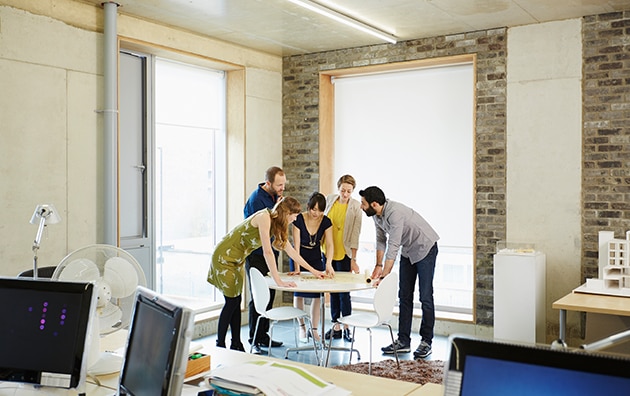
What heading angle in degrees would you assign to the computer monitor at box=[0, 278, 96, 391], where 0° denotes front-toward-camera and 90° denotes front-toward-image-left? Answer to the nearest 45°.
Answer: approximately 45°

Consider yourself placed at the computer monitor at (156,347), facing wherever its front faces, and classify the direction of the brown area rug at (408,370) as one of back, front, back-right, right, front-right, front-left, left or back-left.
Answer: back

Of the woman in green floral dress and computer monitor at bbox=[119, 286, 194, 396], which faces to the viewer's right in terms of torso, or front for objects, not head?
the woman in green floral dress

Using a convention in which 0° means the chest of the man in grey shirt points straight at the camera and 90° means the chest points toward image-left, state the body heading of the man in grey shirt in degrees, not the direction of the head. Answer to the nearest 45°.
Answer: approximately 90°

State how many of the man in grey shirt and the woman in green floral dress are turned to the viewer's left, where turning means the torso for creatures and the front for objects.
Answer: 1

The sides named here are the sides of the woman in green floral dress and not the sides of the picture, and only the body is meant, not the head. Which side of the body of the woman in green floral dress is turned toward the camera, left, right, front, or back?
right

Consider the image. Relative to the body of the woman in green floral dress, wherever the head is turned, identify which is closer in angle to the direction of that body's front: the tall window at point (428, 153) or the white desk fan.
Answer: the tall window

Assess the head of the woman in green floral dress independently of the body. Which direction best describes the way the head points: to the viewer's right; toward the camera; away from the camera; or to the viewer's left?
to the viewer's right

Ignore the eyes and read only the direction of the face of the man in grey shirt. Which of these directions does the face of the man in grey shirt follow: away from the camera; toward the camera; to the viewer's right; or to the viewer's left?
to the viewer's left

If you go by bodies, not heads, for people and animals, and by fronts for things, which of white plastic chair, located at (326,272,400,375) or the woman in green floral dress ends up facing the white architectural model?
the woman in green floral dress

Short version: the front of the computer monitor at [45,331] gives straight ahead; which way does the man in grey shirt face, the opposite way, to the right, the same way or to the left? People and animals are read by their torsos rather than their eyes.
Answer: to the right

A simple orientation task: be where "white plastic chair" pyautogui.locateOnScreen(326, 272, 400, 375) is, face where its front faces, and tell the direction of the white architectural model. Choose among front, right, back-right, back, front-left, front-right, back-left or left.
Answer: back-right

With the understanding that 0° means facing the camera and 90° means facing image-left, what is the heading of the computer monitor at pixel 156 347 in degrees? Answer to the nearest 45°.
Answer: approximately 45°
